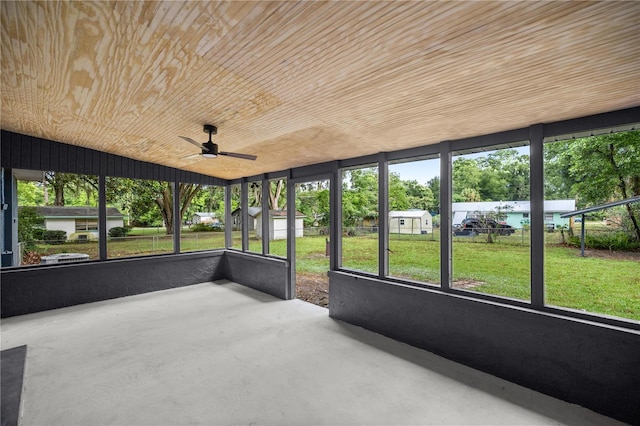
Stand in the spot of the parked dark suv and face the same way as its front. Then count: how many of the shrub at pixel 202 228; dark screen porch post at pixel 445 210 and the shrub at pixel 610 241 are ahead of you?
0
